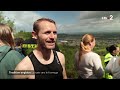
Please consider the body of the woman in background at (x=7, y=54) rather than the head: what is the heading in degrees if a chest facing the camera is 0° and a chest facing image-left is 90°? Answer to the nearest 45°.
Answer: approximately 225°
